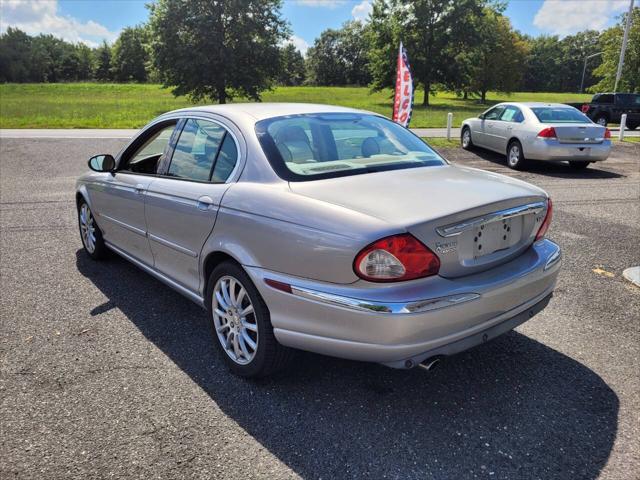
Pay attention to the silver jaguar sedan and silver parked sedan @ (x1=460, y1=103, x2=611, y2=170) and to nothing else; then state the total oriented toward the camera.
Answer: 0

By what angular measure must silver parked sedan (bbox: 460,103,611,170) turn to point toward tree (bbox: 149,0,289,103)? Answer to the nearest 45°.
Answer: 0° — it already faces it

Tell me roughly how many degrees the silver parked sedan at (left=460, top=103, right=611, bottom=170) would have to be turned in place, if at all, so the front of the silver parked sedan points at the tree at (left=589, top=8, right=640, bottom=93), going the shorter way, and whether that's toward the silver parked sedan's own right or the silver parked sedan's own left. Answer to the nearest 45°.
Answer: approximately 45° to the silver parked sedan's own right

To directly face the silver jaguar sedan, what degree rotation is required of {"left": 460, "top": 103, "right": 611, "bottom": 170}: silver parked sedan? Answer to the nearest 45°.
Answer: approximately 135° to its left

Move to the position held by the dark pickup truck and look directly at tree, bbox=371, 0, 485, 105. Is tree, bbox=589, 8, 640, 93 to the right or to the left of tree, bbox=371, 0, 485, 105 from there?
right

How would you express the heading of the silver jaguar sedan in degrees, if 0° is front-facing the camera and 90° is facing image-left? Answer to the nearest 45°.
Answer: approximately 135°

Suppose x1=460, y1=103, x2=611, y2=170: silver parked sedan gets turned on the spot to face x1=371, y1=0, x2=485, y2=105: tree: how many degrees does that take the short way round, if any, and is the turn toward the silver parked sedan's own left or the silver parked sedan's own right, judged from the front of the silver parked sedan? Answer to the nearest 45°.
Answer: approximately 45° to the silver parked sedan's own right

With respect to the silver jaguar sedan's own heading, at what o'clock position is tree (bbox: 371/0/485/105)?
The tree is roughly at 2 o'clock from the silver jaguar sedan.

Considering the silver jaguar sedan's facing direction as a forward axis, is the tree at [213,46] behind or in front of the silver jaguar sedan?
in front

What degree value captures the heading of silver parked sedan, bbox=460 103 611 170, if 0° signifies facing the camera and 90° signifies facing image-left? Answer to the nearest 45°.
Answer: approximately 135°

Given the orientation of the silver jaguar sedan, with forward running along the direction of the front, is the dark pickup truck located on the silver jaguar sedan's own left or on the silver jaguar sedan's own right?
on the silver jaguar sedan's own right

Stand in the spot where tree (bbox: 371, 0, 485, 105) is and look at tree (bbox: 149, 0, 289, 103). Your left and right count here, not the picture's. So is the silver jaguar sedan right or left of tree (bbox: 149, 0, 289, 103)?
left

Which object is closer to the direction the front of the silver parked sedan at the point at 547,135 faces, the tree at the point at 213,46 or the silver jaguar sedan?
the tree
